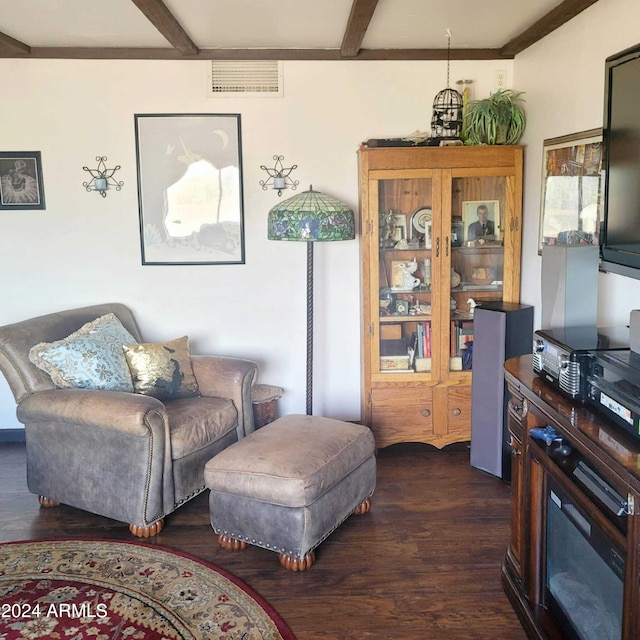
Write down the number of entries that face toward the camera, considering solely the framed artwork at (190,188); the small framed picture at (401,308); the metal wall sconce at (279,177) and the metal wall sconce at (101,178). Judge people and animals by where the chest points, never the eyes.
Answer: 4

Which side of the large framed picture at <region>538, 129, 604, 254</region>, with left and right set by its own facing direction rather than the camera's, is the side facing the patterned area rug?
front

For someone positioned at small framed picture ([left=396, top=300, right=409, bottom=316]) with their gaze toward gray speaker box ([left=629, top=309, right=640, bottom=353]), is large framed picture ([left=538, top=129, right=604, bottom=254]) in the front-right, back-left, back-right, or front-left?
front-left

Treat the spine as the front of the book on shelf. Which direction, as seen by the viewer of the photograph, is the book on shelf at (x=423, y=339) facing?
facing the viewer

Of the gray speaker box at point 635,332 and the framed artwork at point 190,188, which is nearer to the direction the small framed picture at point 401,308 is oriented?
the gray speaker box

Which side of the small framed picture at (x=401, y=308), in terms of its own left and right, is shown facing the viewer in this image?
front

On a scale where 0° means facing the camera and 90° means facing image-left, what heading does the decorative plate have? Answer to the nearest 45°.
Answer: approximately 0°

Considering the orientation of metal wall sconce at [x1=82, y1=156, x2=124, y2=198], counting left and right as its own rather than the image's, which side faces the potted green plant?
left

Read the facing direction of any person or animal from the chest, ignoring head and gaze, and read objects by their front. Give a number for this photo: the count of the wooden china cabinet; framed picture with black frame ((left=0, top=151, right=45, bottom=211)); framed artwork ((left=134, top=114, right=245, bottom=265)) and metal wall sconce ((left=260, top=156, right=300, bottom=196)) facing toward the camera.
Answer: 4

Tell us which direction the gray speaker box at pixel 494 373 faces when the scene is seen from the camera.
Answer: facing the viewer and to the left of the viewer

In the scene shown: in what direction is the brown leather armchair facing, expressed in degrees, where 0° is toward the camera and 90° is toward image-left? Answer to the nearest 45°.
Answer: approximately 315°

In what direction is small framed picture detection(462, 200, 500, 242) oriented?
toward the camera

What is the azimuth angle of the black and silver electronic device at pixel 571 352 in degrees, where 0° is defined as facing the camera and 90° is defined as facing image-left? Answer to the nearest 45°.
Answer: approximately 45°

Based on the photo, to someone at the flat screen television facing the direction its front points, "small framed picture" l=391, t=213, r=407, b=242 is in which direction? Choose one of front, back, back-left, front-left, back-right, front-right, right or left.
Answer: right

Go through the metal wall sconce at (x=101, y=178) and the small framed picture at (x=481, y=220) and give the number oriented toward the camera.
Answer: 2

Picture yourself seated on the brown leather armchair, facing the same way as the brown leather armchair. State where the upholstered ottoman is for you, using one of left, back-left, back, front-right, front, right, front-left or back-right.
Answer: front

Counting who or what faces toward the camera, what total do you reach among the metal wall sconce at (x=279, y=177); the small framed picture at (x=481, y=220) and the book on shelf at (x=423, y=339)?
3
